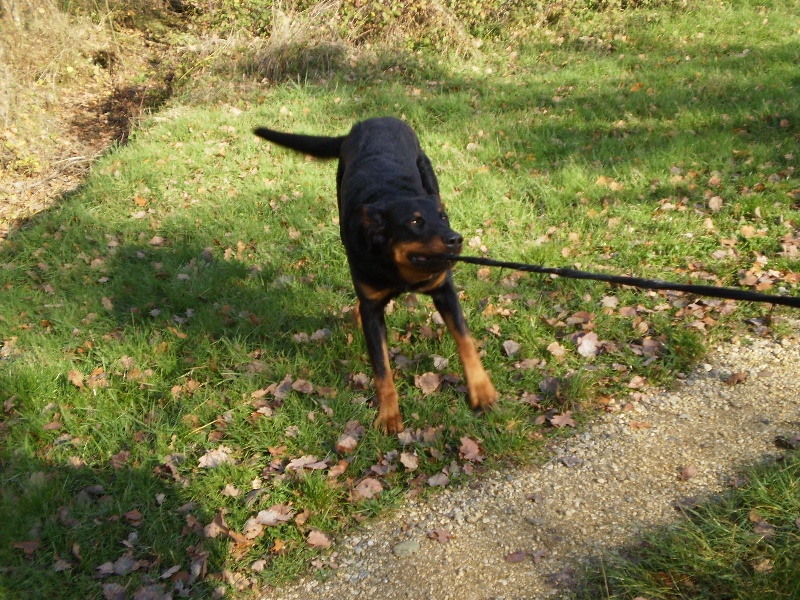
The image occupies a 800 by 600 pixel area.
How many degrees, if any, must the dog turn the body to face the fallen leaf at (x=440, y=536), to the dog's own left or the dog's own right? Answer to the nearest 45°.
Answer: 0° — it already faces it

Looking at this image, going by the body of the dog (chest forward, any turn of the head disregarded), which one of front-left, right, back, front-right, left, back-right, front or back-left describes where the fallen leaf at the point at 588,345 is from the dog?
left

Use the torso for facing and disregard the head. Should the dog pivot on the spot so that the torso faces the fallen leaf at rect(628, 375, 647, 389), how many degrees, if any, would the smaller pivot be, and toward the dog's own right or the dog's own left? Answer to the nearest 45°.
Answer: approximately 90° to the dog's own left

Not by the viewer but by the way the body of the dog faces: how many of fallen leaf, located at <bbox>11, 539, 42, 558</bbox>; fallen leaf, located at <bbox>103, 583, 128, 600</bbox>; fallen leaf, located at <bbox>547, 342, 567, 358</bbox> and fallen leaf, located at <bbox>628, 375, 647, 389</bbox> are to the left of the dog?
2

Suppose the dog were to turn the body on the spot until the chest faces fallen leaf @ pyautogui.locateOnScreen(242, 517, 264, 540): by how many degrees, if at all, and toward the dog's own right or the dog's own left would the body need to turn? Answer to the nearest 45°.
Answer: approximately 45° to the dog's own right

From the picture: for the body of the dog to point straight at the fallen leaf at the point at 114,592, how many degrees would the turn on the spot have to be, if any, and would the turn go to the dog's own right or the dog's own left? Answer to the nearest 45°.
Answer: approximately 45° to the dog's own right

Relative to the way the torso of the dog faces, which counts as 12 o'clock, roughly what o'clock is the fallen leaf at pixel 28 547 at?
The fallen leaf is roughly at 2 o'clock from the dog.

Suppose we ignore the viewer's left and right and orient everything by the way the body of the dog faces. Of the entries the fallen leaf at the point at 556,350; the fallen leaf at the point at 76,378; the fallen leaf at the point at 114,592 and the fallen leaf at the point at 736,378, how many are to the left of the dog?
2

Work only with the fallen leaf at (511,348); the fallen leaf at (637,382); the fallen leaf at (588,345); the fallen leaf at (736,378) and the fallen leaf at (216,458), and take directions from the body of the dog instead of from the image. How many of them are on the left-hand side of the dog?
4

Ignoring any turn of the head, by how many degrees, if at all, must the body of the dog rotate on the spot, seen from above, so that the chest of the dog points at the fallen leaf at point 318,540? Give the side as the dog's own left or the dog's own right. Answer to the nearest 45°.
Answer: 0° — it already faces it

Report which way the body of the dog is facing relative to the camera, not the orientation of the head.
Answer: toward the camera

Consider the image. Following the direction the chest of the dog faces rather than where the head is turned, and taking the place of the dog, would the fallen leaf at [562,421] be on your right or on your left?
on your left

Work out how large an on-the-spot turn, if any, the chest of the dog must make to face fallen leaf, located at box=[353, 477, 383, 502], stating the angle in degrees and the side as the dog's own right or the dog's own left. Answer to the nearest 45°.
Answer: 0° — it already faces it

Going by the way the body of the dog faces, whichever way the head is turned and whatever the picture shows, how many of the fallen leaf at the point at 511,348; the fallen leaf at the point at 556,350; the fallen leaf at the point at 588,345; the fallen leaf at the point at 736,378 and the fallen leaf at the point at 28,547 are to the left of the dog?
4

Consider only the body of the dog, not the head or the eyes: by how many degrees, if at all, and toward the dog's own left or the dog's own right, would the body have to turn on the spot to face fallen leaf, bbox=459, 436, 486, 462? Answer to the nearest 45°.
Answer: approximately 45° to the dog's own left

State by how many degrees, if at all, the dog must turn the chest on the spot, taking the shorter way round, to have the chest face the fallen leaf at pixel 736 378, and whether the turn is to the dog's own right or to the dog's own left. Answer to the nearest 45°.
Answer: approximately 90° to the dog's own left
